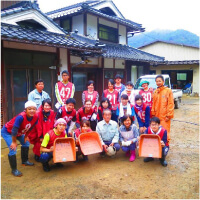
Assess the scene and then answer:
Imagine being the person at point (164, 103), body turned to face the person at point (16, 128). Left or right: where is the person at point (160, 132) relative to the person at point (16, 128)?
left

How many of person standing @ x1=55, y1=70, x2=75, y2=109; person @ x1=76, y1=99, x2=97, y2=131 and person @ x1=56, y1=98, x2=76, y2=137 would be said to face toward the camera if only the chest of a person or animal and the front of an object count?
3

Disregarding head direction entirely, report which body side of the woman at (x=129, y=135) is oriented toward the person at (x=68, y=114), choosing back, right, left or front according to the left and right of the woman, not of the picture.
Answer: right

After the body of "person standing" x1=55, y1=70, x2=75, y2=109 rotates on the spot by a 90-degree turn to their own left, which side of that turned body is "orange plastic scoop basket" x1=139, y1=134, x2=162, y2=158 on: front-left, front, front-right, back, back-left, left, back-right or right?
front-right

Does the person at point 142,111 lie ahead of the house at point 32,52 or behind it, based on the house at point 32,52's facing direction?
ahead

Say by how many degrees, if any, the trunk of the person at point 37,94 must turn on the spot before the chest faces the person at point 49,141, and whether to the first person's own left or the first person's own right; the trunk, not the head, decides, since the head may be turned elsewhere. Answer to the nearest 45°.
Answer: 0° — they already face them

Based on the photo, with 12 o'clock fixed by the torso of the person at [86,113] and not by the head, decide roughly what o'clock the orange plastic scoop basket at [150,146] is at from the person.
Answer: The orange plastic scoop basket is roughly at 10 o'clock from the person.

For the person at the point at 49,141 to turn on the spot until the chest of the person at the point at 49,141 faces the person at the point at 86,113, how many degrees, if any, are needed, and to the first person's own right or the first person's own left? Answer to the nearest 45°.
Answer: approximately 90° to the first person's own left

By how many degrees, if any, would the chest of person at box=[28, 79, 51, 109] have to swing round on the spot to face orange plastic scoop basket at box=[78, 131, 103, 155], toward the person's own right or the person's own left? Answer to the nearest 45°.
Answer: approximately 45° to the person's own left

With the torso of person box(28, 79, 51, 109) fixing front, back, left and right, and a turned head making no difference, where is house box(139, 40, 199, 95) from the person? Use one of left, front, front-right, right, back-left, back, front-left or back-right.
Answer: back-left
